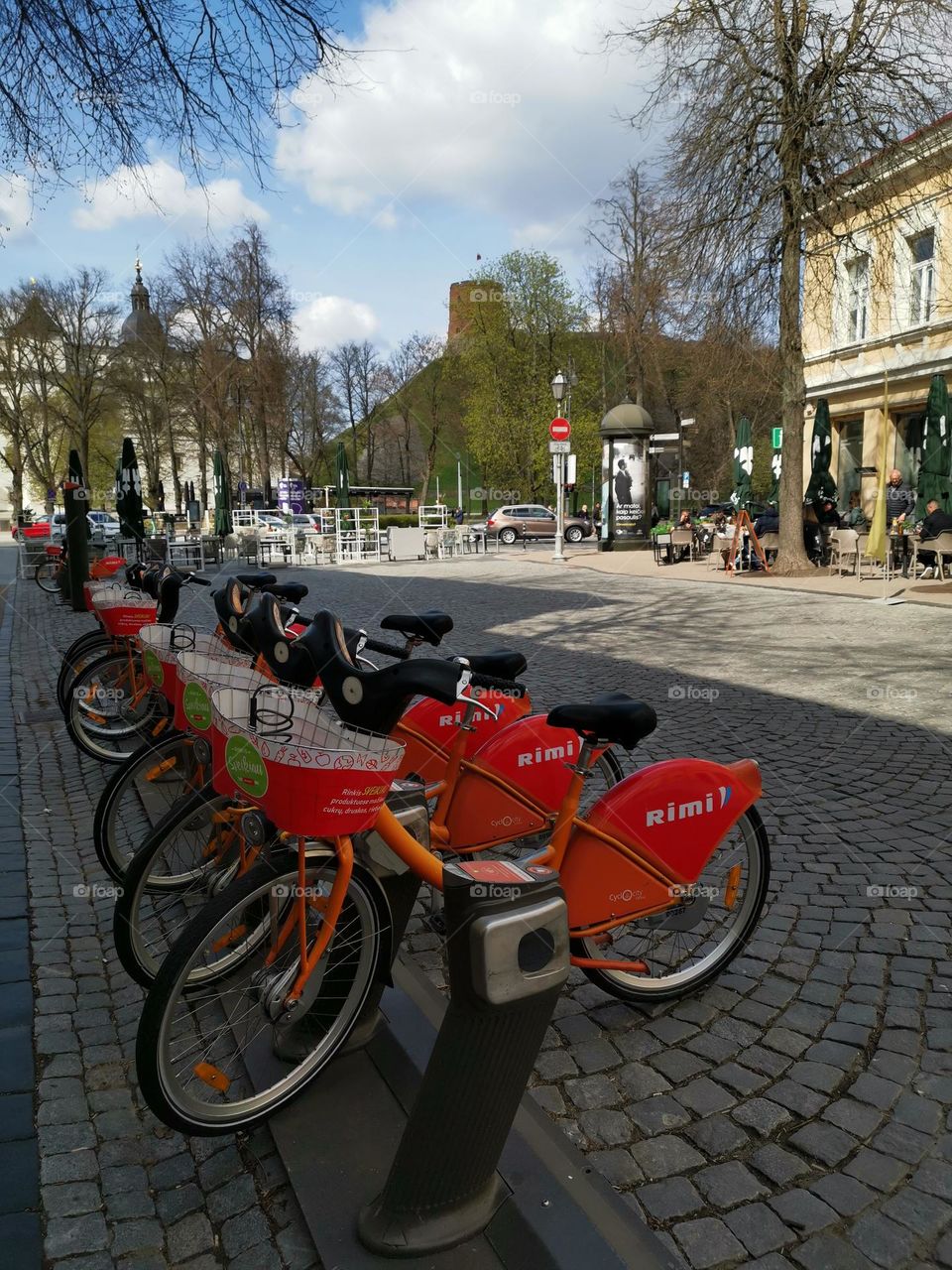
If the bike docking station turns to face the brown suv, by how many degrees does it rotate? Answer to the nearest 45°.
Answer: approximately 135° to its left

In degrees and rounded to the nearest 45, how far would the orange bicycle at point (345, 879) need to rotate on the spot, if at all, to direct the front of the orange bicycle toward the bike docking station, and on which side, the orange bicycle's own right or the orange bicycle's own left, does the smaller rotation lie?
approximately 90° to the orange bicycle's own left

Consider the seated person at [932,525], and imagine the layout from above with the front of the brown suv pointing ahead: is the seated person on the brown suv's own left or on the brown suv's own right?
on the brown suv's own right

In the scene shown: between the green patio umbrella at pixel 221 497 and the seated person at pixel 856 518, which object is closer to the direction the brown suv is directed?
the seated person

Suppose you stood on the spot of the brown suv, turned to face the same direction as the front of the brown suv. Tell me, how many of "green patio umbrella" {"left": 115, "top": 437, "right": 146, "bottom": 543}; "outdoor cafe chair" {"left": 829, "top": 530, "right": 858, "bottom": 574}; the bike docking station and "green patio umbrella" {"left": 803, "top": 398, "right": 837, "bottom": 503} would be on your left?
0

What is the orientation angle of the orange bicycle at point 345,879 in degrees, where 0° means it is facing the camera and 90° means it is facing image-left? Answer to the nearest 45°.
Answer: approximately 45°

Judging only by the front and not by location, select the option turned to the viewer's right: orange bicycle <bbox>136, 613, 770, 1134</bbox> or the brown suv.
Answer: the brown suv

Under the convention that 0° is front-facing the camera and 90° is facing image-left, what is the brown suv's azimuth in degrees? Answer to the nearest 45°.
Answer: approximately 270°

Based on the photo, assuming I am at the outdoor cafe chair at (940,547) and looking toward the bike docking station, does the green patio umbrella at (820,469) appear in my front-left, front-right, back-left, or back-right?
back-right

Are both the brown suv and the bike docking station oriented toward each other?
no

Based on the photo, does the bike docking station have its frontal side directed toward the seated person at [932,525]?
no

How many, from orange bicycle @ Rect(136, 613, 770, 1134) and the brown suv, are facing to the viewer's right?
1

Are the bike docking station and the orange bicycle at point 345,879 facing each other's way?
no

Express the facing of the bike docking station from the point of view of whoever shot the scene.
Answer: facing the viewer and to the right of the viewer

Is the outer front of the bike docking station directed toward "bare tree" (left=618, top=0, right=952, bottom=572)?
no

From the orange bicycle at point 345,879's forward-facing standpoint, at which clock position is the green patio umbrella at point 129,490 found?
The green patio umbrella is roughly at 4 o'clock from the orange bicycle.
